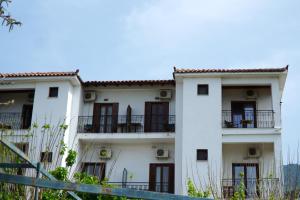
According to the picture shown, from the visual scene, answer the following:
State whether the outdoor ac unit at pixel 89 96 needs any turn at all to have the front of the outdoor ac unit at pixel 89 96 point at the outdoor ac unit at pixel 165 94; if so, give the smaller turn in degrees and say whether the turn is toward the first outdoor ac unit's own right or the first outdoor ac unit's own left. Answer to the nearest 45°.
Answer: approximately 90° to the first outdoor ac unit's own left

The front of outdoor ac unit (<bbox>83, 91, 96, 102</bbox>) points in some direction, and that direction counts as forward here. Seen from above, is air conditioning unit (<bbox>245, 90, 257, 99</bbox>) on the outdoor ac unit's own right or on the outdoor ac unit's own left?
on the outdoor ac unit's own left

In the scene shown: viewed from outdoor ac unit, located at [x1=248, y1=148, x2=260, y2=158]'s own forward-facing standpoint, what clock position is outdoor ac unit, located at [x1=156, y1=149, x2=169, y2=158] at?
outdoor ac unit, located at [x1=156, y1=149, x2=169, y2=158] is roughly at 3 o'clock from outdoor ac unit, located at [x1=248, y1=148, x2=260, y2=158].

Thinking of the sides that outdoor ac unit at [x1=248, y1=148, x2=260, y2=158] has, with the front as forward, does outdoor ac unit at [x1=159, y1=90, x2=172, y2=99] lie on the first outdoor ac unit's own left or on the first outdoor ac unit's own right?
on the first outdoor ac unit's own right

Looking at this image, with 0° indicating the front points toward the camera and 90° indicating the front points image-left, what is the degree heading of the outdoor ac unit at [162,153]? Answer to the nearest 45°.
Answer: approximately 0°

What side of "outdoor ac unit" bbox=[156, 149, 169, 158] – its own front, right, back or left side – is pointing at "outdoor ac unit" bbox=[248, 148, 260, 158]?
left

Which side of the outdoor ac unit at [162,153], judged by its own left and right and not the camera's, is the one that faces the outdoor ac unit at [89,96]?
right

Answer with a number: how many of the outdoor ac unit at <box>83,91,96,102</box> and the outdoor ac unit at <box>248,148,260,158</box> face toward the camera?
2
